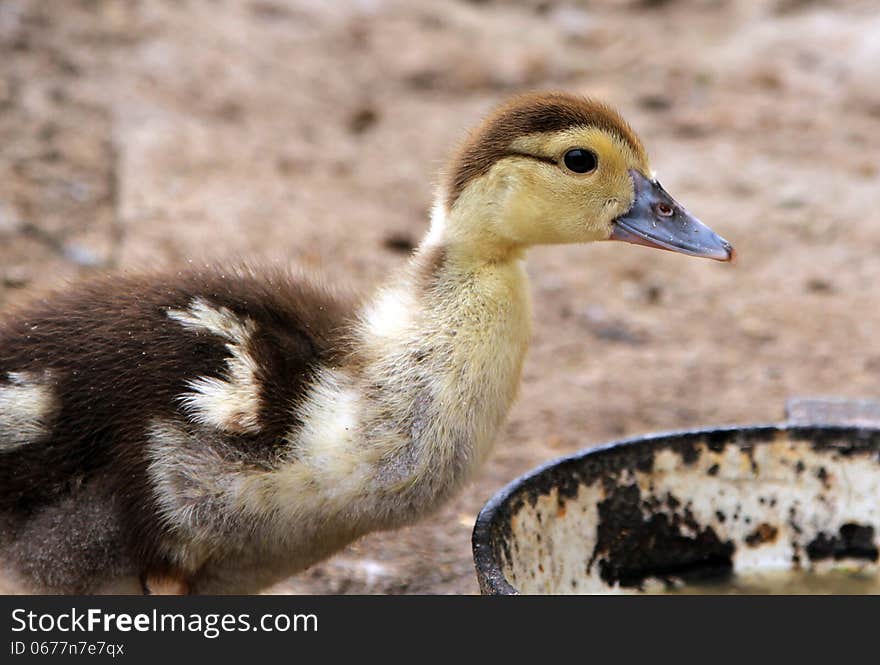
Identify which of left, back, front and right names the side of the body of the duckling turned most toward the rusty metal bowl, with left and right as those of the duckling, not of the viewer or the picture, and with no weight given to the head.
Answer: front

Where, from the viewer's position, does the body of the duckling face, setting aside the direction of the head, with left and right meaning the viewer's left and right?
facing to the right of the viewer
